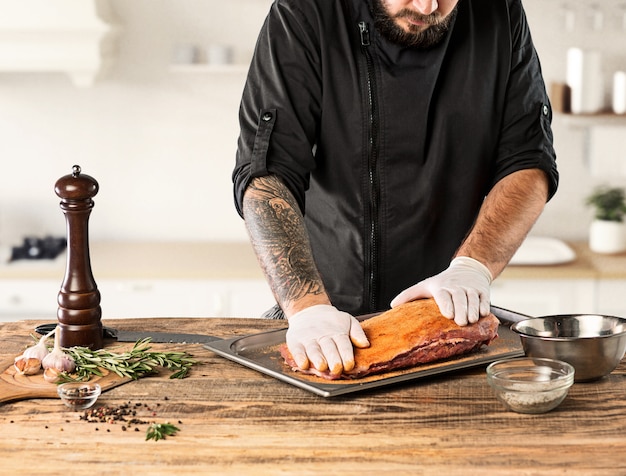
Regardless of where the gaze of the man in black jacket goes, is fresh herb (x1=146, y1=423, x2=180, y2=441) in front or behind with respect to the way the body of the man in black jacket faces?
in front

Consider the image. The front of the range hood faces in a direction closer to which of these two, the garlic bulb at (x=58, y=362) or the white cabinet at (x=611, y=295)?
the garlic bulb

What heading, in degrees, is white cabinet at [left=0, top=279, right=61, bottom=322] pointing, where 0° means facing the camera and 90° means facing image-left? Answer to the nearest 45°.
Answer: approximately 0°

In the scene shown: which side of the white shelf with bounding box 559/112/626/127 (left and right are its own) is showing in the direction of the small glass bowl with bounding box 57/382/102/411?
front

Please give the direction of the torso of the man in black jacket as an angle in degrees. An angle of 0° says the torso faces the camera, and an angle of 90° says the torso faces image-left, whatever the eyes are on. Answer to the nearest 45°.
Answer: approximately 0°

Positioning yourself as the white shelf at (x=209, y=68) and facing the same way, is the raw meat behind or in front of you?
in front

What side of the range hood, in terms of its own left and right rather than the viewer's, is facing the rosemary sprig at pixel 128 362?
front
